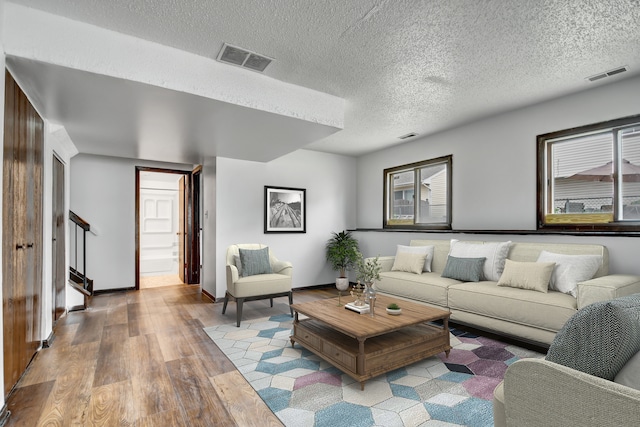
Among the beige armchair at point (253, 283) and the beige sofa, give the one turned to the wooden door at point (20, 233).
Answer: the beige sofa

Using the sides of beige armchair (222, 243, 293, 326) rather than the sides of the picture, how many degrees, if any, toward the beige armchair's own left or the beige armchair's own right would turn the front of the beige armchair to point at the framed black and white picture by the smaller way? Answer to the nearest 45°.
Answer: approximately 135° to the beige armchair's own left

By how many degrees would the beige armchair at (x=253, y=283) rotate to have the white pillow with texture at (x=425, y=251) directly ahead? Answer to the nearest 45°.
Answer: approximately 45° to its left

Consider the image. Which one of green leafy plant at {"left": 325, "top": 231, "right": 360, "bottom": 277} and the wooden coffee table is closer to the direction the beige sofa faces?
the wooden coffee table

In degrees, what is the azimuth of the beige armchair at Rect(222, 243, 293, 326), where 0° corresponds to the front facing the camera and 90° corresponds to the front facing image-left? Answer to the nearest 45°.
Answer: approximately 315°

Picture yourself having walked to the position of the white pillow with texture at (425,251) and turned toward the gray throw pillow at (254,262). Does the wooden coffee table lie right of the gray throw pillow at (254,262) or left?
left

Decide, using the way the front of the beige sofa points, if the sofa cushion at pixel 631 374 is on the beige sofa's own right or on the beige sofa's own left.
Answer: on the beige sofa's own left

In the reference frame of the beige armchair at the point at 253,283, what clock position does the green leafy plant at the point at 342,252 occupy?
The green leafy plant is roughly at 9 o'clock from the beige armchair.

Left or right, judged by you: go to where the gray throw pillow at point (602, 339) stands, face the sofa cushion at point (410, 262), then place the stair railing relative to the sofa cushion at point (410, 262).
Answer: left

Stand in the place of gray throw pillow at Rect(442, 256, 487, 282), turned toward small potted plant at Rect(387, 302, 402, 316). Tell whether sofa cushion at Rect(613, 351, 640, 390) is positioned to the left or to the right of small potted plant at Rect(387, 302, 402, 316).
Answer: left
